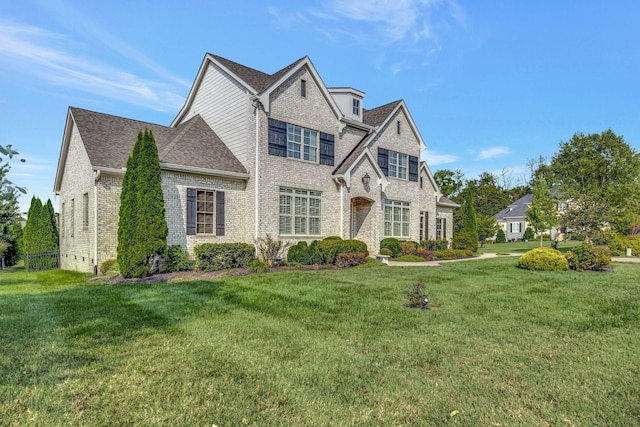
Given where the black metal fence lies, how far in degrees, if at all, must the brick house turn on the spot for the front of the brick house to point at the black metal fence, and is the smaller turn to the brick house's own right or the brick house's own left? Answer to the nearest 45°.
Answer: approximately 180°

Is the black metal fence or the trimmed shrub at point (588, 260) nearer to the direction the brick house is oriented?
the trimmed shrub

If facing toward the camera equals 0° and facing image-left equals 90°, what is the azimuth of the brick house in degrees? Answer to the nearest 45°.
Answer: approximately 315°

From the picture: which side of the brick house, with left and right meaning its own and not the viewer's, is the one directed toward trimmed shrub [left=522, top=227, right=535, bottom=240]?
left

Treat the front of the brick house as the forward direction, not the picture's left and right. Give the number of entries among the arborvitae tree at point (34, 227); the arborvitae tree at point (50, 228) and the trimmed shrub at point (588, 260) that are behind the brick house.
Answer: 2
